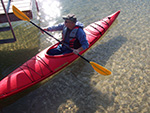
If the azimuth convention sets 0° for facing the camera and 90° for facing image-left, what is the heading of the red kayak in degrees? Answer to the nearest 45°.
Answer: approximately 45°
